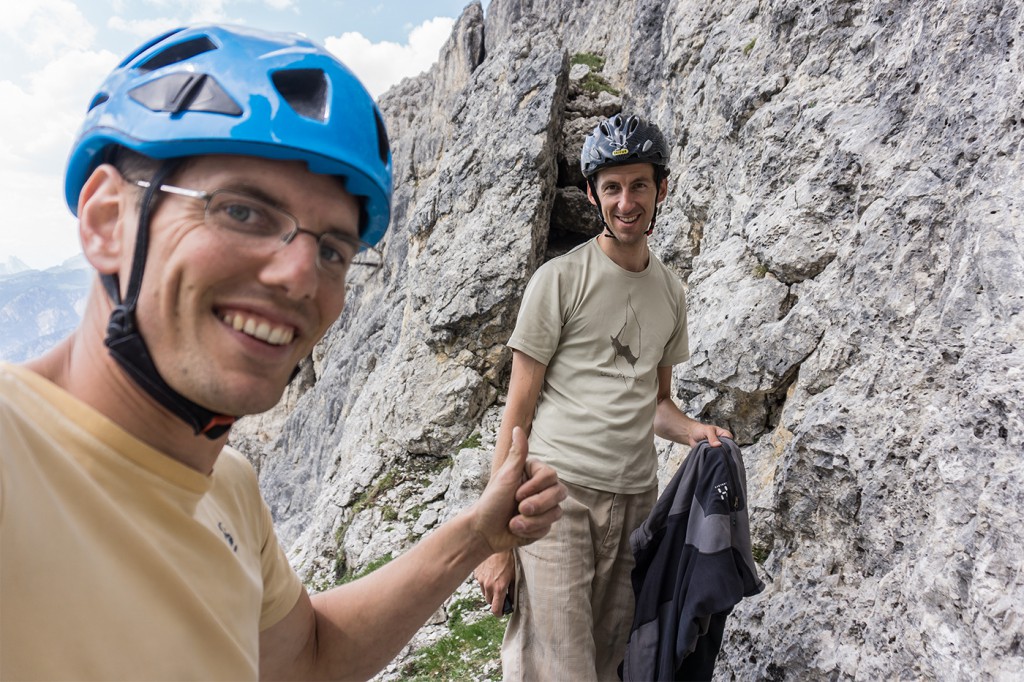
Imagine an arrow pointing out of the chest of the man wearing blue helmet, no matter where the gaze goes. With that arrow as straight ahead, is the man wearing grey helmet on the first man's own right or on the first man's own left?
on the first man's own left

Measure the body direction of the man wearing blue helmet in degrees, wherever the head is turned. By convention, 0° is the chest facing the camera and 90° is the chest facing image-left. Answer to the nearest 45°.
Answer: approximately 315°

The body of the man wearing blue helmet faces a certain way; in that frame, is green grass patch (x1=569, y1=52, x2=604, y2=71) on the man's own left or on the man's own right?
on the man's own left

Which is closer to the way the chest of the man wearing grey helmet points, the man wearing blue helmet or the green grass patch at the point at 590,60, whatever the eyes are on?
the man wearing blue helmet

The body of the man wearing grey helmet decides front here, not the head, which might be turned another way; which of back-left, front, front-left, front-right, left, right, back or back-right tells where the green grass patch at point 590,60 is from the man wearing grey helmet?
back-left

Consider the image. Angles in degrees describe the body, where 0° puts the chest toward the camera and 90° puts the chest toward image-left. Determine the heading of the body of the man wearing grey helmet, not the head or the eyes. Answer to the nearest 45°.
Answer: approximately 315°

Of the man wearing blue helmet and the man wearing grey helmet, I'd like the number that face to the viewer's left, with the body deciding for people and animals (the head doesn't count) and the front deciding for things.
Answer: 0

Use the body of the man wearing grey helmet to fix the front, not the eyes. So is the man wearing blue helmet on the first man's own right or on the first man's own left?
on the first man's own right

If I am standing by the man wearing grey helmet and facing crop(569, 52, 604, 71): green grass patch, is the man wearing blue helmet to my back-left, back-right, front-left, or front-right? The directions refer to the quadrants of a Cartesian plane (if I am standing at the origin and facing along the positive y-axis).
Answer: back-left
